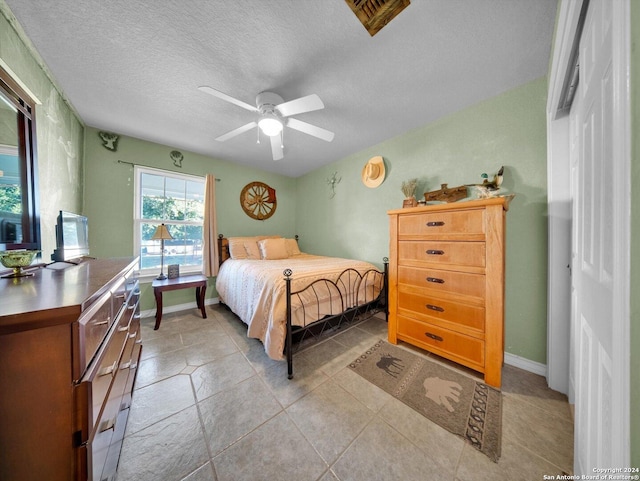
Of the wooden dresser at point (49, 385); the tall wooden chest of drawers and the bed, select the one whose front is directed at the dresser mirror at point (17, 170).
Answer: the tall wooden chest of drawers

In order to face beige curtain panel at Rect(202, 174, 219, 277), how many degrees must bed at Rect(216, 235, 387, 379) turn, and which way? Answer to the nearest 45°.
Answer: approximately 180°

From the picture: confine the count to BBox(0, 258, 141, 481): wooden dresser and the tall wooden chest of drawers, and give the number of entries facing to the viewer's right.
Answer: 1

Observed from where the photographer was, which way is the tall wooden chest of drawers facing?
facing the viewer and to the left of the viewer

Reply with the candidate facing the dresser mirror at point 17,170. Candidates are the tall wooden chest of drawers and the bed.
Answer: the tall wooden chest of drawers

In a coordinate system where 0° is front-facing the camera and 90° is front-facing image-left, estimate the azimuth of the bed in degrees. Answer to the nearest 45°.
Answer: approximately 315°

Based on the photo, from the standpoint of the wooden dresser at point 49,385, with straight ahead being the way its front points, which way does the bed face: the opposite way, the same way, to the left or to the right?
to the right

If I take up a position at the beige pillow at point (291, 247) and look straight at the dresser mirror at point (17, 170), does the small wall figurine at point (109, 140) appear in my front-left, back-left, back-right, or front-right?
front-right

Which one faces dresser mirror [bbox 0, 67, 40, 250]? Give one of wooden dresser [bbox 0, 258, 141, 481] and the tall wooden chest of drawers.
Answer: the tall wooden chest of drawers

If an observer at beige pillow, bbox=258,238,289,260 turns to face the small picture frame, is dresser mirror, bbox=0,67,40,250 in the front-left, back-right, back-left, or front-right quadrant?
front-left

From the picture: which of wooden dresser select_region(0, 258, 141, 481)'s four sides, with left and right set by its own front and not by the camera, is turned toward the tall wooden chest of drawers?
front

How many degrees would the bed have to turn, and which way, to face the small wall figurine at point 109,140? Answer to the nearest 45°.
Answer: approximately 135° to its right

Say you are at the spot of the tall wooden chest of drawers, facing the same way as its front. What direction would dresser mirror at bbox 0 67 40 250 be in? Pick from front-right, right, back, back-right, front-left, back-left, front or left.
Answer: front

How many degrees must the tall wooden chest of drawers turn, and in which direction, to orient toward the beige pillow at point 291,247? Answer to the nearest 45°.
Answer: approximately 45° to its right

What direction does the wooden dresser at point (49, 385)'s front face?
to the viewer's right
